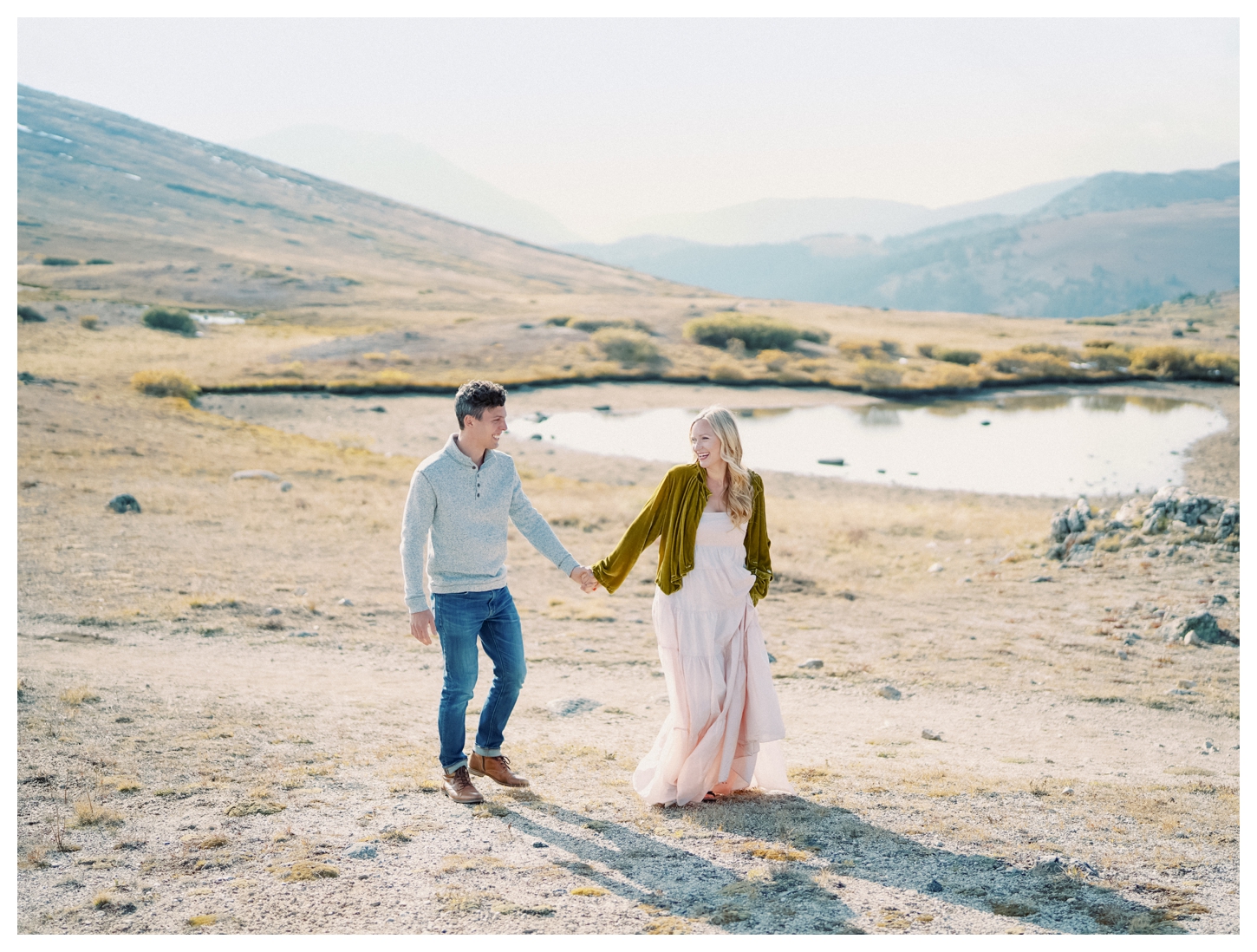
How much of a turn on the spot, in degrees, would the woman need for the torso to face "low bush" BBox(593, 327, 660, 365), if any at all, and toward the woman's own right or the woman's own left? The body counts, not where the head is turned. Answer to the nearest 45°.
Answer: approximately 180°

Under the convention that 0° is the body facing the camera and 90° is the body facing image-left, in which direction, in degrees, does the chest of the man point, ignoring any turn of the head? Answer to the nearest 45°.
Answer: approximately 315°

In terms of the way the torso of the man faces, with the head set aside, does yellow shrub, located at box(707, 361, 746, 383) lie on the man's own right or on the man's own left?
on the man's own left

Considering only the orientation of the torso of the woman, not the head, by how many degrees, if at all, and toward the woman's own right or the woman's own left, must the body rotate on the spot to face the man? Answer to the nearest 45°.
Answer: approximately 90° to the woman's own right

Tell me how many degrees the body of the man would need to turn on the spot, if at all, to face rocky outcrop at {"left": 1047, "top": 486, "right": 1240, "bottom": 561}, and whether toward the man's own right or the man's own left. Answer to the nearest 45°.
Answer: approximately 90° to the man's own left

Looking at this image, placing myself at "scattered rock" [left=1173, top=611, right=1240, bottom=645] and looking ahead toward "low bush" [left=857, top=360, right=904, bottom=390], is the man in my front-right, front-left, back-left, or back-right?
back-left
